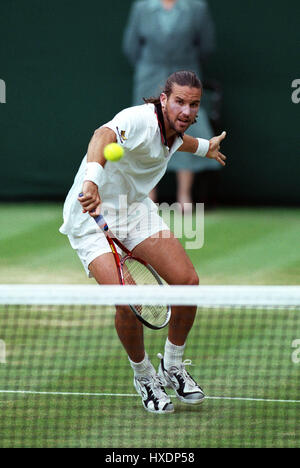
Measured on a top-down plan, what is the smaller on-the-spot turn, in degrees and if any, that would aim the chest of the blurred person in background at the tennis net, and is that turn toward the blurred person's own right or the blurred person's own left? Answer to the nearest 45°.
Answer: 0° — they already face it

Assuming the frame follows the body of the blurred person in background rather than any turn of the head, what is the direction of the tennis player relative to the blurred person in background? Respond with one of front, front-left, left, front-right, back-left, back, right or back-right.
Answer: front

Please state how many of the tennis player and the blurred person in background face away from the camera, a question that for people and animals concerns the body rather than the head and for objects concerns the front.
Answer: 0

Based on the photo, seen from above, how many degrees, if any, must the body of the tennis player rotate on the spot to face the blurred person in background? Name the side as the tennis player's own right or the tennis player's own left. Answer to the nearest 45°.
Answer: approximately 135° to the tennis player's own left

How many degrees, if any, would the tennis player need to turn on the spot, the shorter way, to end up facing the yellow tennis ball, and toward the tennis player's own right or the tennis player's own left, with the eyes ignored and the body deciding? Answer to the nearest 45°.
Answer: approximately 45° to the tennis player's own right

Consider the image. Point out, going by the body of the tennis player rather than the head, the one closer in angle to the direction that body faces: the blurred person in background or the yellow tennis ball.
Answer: the yellow tennis ball

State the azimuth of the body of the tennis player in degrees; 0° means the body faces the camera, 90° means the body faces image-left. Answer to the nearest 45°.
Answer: approximately 315°

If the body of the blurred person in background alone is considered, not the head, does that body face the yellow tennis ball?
yes

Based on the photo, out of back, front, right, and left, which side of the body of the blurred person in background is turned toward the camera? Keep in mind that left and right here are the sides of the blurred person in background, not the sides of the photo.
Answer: front
